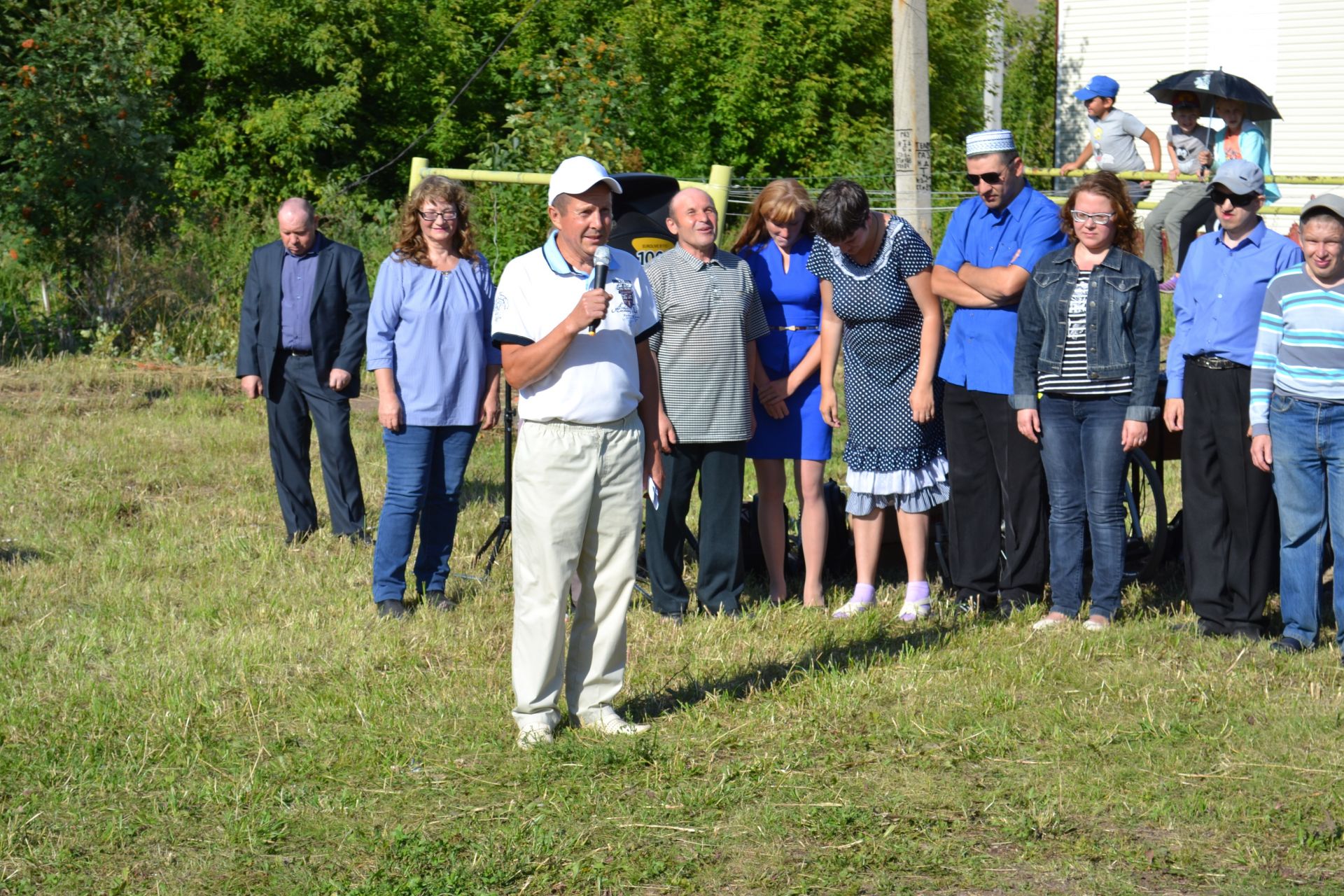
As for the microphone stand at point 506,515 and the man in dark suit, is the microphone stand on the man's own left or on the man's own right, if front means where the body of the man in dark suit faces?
on the man's own left

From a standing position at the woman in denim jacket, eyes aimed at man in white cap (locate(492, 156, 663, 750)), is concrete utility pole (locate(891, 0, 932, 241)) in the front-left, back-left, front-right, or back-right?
back-right

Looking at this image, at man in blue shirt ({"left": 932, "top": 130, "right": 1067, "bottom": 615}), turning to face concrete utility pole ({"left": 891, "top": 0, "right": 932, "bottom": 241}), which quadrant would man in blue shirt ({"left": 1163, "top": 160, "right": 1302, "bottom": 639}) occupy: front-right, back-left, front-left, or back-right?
back-right

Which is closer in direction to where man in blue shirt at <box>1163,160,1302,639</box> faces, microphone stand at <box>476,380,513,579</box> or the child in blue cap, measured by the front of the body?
the microphone stand

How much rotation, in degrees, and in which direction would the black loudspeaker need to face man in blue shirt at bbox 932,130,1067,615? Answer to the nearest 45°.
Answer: approximately 45° to its left

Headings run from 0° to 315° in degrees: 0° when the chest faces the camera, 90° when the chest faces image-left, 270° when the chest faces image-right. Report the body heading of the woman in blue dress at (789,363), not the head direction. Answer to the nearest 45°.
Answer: approximately 0°

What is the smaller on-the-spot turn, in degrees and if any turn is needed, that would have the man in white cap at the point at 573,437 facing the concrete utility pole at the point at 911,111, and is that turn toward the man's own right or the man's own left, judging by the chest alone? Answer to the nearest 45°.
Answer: approximately 135° to the man's own left

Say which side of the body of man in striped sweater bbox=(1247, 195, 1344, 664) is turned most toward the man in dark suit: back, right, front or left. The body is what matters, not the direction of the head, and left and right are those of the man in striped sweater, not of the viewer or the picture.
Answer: right

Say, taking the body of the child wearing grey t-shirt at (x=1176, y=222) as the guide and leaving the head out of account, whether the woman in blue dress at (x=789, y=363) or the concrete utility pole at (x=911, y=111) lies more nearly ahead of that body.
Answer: the woman in blue dress
